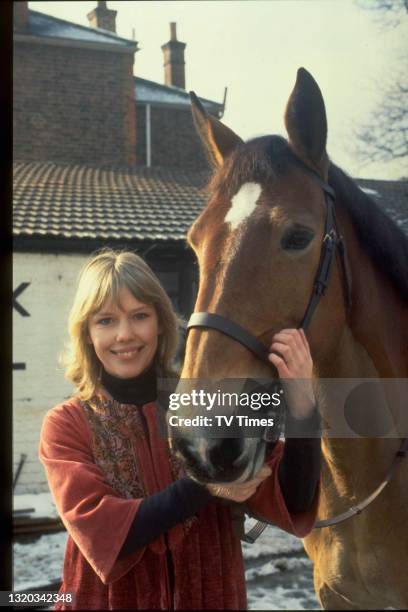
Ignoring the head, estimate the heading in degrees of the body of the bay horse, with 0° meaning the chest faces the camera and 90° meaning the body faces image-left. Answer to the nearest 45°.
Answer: approximately 45°

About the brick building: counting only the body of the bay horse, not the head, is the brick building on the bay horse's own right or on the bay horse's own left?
on the bay horse's own right
